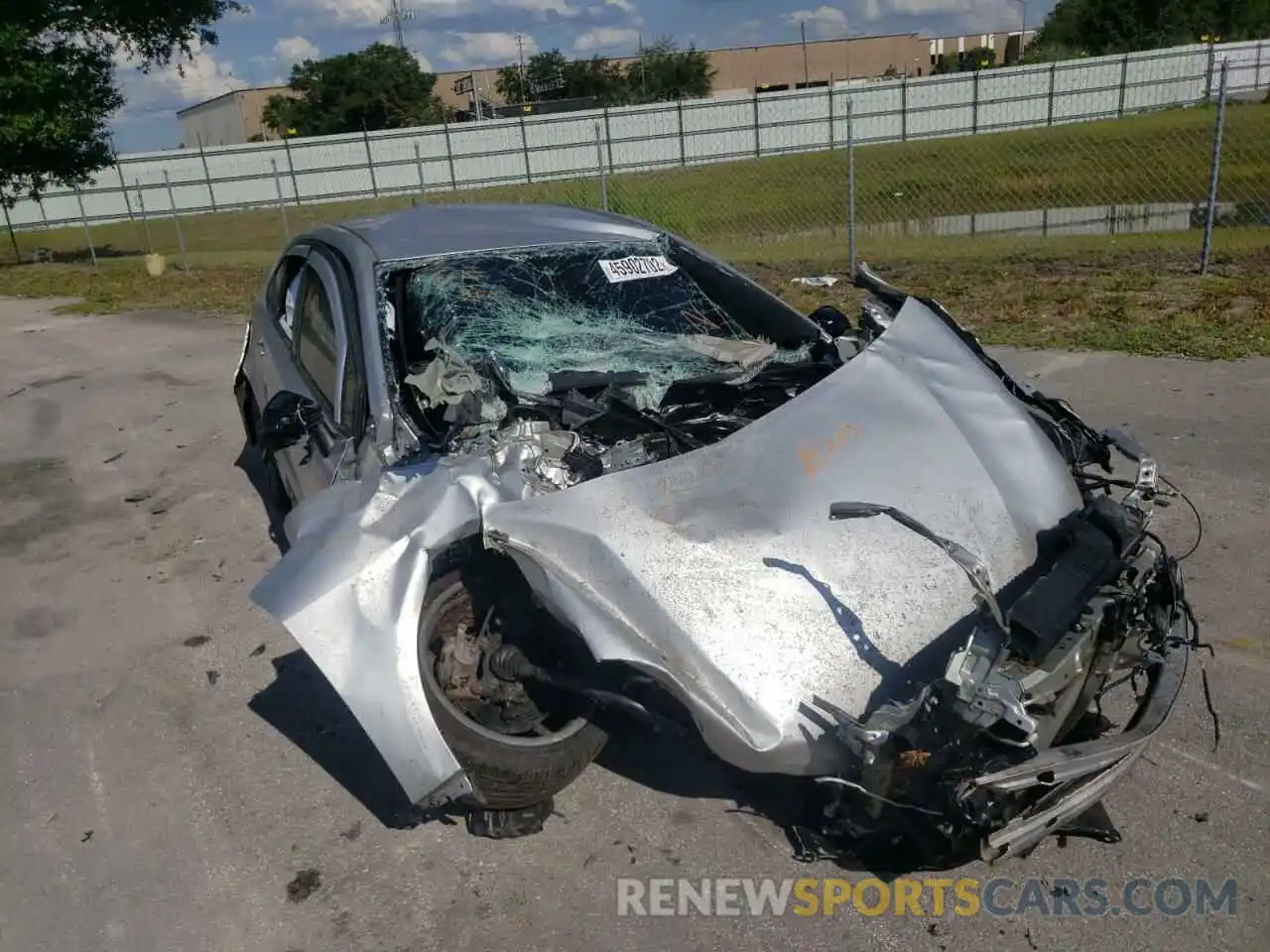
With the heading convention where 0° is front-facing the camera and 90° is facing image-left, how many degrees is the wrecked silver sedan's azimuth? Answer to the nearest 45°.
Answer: approximately 315°

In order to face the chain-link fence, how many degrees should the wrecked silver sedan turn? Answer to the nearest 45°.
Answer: approximately 135° to its left

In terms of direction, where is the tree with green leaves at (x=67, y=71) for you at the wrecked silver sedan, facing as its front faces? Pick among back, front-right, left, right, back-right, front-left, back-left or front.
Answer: back

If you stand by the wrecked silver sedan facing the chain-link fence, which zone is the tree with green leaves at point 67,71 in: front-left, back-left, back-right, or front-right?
front-left
